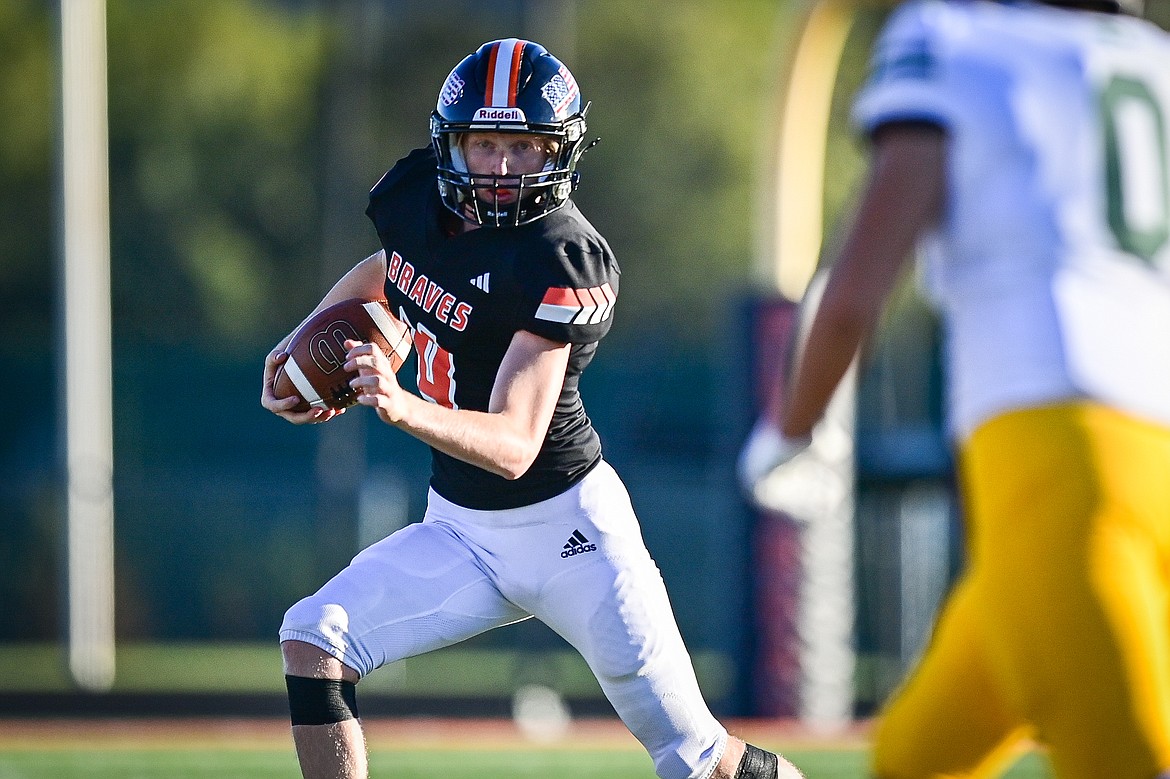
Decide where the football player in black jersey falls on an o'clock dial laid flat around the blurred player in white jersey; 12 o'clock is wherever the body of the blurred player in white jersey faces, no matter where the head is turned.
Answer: The football player in black jersey is roughly at 12 o'clock from the blurred player in white jersey.

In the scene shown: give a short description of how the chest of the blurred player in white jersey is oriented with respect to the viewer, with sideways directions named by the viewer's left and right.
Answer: facing away from the viewer and to the left of the viewer

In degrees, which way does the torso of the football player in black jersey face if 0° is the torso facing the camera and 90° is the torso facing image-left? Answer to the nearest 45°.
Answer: approximately 45°

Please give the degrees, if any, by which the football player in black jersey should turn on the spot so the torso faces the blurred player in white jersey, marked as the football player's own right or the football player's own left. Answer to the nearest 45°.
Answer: approximately 90° to the football player's own left
